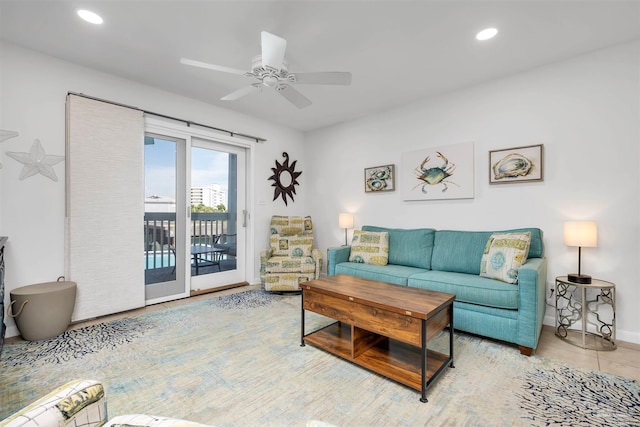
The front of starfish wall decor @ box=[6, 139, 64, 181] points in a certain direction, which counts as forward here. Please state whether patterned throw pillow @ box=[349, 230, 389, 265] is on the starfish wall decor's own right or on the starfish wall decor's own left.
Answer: on the starfish wall decor's own left

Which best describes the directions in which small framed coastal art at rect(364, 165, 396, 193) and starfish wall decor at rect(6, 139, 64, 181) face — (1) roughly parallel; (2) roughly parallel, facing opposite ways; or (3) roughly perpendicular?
roughly perpendicular

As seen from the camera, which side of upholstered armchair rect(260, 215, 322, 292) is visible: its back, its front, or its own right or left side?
front

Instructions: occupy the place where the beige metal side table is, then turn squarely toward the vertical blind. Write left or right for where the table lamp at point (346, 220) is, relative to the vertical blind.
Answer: right

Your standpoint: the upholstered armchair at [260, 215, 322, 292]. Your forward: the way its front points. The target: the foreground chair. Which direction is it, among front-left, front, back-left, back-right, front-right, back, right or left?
front

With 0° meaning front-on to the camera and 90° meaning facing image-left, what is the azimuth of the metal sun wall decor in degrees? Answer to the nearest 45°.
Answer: approximately 315°

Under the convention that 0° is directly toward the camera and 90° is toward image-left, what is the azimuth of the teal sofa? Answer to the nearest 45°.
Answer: approximately 45°

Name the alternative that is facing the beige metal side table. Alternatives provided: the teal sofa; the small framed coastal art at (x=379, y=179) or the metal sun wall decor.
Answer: the metal sun wall decor

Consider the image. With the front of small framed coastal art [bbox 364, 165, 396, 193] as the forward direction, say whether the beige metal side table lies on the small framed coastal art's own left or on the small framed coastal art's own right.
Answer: on the small framed coastal art's own left

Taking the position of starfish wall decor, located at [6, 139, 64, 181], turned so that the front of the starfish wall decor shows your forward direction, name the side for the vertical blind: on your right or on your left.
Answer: on your left

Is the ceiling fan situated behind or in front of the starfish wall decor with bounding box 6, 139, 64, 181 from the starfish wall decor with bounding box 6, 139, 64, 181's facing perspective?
in front

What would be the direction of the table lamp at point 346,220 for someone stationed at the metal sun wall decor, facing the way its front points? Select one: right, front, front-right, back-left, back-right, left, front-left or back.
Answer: front

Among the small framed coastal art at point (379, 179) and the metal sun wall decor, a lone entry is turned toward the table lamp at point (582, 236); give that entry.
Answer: the metal sun wall decor

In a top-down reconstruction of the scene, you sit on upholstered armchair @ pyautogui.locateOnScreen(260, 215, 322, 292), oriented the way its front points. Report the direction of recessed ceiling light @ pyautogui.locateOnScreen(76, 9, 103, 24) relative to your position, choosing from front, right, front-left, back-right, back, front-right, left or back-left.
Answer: front-right
